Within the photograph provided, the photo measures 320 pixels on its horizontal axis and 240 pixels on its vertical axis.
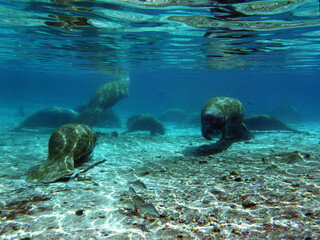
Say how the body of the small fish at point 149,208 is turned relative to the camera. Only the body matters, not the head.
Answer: to the viewer's left

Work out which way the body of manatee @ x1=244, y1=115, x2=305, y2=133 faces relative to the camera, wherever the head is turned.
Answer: to the viewer's left

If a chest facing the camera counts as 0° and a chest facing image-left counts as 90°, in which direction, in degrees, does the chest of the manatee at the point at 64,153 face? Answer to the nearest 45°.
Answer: approximately 225°

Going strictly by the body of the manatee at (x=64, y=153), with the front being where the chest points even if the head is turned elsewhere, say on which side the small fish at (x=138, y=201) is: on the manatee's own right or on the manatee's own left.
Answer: on the manatee's own right

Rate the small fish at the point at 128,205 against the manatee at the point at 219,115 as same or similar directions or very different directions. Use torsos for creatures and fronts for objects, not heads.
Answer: very different directions
